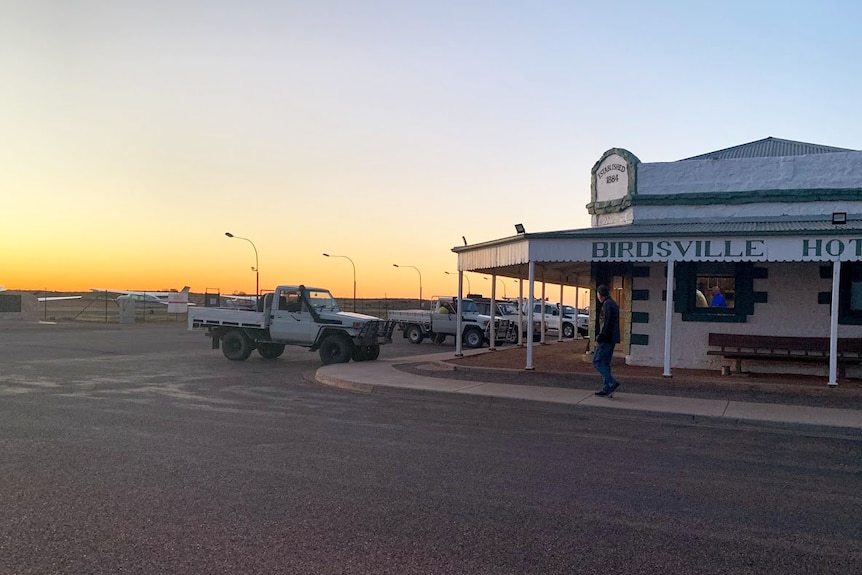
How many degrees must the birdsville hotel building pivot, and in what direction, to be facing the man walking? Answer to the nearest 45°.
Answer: approximately 45° to its right

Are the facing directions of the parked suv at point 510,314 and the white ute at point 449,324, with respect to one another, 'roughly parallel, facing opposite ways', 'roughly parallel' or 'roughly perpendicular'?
roughly parallel

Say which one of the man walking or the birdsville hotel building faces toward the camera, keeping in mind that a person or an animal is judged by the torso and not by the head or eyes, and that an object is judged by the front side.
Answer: the birdsville hotel building

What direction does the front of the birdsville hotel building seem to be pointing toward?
toward the camera

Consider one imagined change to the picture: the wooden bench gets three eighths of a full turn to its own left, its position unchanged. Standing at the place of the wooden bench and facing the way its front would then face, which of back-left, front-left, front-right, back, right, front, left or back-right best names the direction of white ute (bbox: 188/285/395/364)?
back-left

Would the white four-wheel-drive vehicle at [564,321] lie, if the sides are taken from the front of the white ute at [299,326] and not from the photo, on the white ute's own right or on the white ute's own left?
on the white ute's own left

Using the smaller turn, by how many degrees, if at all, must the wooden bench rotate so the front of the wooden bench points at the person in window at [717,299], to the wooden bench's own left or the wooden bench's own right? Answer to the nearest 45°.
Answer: approximately 135° to the wooden bench's own right

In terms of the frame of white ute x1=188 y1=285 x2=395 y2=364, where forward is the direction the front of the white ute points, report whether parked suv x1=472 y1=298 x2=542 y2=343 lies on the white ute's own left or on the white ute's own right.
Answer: on the white ute's own left

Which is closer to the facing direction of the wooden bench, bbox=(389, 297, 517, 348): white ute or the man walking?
the man walking

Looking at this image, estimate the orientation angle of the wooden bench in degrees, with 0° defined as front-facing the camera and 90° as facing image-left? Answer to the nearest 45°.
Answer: approximately 0°

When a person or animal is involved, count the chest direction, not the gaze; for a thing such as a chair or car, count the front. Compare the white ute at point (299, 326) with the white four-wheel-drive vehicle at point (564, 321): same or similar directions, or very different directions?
same or similar directions

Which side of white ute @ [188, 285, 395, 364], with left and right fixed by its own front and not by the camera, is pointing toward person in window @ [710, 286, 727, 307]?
front
